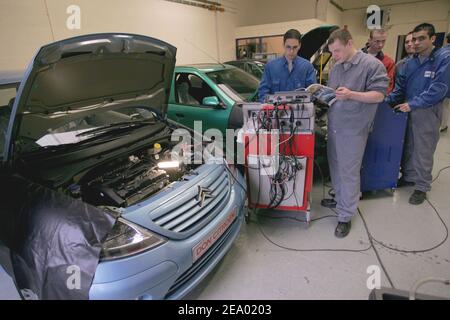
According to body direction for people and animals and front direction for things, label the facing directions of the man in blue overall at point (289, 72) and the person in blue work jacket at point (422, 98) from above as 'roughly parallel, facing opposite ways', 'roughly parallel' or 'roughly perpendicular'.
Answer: roughly perpendicular

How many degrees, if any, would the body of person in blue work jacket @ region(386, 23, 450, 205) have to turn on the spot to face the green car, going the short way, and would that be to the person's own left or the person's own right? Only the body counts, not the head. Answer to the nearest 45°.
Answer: approximately 45° to the person's own right

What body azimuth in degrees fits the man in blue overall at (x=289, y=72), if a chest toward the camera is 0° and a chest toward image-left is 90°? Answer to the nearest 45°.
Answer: approximately 0°

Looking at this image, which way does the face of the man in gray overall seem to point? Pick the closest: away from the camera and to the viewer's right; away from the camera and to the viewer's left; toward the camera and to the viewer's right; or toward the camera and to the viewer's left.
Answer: toward the camera and to the viewer's left

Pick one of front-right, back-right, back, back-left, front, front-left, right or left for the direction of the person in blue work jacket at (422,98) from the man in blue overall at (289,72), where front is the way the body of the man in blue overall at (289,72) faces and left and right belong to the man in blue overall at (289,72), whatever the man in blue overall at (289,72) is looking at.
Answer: left

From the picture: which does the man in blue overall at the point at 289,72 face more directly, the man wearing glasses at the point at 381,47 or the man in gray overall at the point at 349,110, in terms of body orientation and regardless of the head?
the man in gray overall

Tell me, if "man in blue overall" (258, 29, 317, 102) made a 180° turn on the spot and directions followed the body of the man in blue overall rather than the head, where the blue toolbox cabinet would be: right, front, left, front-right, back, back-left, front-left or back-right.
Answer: right

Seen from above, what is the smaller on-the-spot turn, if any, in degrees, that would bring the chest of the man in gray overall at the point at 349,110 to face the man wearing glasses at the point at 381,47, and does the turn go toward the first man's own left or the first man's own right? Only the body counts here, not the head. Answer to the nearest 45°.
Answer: approximately 135° to the first man's own right

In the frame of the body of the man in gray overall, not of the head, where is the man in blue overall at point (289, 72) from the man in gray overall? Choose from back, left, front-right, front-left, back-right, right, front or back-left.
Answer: right
